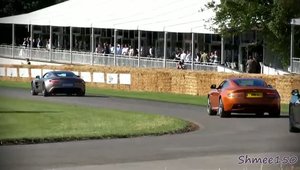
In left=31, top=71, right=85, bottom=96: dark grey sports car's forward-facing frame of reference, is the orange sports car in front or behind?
behind

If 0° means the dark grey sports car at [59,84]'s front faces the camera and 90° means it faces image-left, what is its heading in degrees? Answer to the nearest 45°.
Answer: approximately 135°
